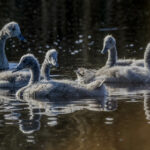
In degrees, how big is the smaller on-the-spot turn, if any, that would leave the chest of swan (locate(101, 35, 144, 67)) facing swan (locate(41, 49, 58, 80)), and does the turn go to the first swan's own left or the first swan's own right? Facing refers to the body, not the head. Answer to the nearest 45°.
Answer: approximately 45° to the first swan's own left

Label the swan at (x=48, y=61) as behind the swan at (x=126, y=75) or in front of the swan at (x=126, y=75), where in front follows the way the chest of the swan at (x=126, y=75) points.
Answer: behind

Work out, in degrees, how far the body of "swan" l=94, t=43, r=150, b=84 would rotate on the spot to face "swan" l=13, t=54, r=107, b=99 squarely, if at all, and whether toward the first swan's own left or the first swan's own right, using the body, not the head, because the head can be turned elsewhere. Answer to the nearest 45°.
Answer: approximately 135° to the first swan's own right

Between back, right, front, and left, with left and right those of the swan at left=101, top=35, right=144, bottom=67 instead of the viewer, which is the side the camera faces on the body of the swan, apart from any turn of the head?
left

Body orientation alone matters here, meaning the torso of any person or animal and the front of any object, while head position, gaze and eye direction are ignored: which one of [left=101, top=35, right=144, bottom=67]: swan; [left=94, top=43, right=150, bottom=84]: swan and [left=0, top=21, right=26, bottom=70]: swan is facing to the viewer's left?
[left=101, top=35, right=144, bottom=67]: swan

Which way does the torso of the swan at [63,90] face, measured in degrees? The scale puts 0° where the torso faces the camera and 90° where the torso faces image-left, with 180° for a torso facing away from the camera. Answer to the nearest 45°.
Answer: approximately 90°

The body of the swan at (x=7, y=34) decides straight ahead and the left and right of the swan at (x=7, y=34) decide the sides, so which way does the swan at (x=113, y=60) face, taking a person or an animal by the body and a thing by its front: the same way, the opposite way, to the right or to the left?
the opposite way
